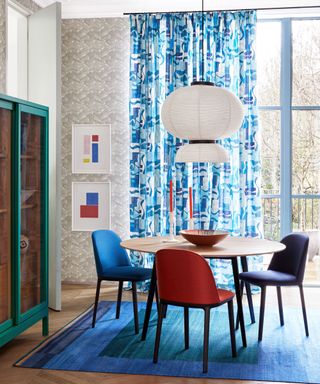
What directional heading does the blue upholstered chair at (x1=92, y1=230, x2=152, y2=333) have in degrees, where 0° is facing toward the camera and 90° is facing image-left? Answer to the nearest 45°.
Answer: approximately 315°

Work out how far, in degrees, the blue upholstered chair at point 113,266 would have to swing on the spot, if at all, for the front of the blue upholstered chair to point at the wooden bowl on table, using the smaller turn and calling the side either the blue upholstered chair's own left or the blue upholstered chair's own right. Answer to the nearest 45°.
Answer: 0° — it already faces it

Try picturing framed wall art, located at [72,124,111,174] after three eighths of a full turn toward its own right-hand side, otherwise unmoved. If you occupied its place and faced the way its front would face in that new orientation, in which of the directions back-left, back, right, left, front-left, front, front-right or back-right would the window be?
back-right

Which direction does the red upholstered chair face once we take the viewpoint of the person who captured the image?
facing away from the viewer and to the right of the viewer

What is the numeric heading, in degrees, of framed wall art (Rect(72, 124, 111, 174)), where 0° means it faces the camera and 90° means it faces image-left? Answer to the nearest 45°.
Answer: approximately 0°

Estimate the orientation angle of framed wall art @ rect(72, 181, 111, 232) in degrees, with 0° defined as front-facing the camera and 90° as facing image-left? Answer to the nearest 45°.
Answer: approximately 0°

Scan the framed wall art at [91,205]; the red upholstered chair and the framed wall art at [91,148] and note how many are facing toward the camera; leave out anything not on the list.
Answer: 2

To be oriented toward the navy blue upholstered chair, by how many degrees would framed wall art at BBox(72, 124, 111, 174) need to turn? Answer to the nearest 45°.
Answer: approximately 45° to its left

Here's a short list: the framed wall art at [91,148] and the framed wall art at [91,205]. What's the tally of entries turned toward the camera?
2

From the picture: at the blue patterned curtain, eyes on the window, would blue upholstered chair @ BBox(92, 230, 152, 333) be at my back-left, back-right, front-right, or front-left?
back-right

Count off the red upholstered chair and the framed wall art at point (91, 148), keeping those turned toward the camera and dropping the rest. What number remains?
1
